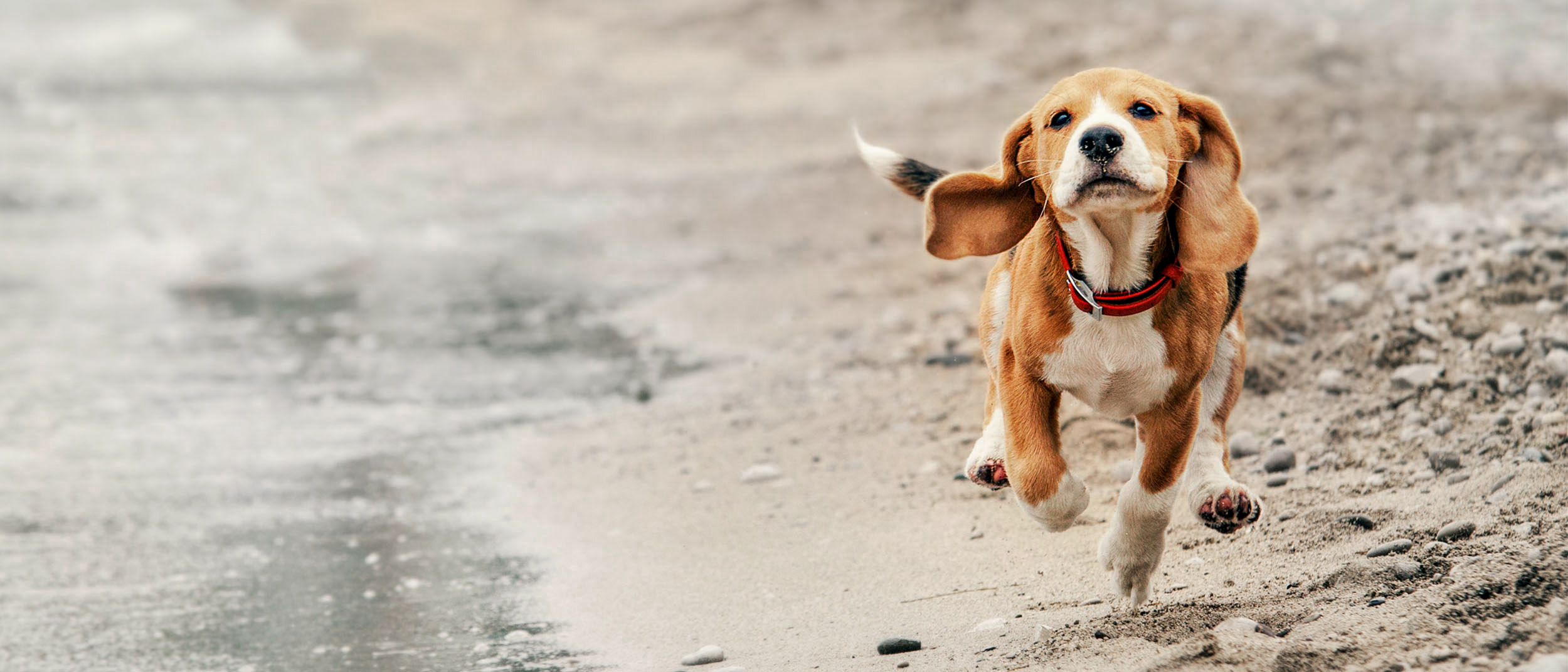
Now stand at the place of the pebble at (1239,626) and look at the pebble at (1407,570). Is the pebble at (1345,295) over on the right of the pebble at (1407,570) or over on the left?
left

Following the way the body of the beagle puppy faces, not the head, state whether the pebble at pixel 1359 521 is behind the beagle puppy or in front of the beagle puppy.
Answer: behind

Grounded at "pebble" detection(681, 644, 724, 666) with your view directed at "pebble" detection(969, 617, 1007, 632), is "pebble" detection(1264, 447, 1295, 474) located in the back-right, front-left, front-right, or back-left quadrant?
front-left

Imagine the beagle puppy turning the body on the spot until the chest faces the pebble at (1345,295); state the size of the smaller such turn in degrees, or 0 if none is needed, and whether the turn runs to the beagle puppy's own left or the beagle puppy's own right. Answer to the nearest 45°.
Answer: approximately 180°

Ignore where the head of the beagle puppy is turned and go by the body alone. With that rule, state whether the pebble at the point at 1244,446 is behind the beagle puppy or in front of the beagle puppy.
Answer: behind

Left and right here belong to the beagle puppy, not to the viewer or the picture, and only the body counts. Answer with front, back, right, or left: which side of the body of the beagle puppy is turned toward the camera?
front

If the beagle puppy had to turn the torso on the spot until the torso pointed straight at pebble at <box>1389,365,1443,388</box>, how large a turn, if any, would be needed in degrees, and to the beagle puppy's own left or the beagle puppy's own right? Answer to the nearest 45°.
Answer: approximately 135° to the beagle puppy's own left

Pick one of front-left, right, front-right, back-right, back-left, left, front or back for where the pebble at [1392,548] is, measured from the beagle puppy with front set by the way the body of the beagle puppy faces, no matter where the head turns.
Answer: back-left

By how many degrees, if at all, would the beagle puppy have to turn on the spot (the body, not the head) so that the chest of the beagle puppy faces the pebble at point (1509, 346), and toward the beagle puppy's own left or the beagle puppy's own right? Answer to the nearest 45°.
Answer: approximately 135° to the beagle puppy's own left
